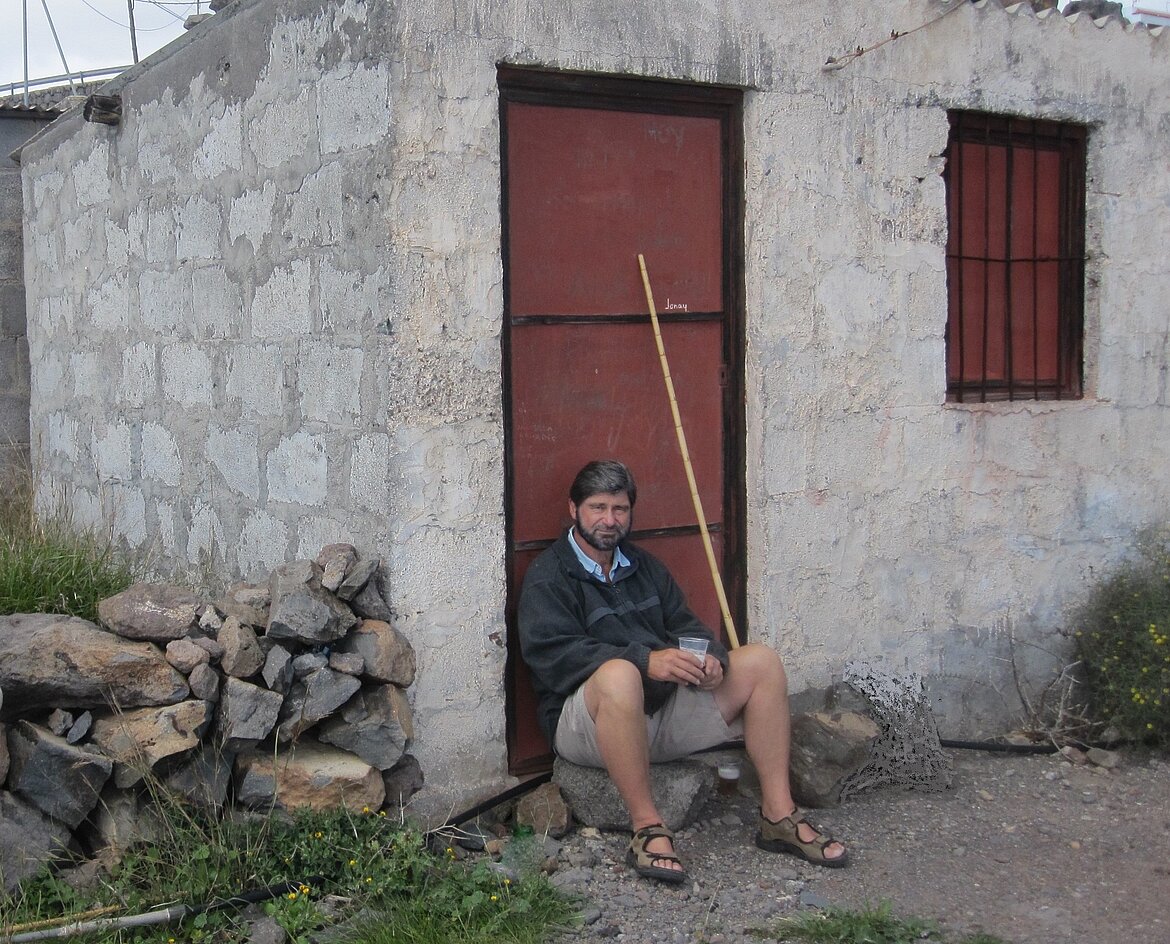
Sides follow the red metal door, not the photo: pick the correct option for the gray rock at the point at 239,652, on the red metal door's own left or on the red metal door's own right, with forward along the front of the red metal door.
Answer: on the red metal door's own right

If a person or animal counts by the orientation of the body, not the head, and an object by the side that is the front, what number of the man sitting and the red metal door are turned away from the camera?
0

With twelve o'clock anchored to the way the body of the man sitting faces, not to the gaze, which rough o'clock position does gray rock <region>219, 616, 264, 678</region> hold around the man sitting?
The gray rock is roughly at 4 o'clock from the man sitting.

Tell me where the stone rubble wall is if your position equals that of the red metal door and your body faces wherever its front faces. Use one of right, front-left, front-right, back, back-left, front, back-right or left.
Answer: right

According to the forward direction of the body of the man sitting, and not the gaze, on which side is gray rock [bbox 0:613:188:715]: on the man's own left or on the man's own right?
on the man's own right

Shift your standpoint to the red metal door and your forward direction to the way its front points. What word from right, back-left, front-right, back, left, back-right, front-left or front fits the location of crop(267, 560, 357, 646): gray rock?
right

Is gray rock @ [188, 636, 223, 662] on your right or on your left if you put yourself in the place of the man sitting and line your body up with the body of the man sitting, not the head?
on your right

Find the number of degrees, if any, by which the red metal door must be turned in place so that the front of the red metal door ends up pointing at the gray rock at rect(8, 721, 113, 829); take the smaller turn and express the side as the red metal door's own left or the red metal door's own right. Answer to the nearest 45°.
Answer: approximately 90° to the red metal door's own right

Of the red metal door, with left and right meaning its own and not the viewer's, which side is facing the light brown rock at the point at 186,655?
right

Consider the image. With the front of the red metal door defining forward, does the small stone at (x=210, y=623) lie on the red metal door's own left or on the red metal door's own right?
on the red metal door's own right

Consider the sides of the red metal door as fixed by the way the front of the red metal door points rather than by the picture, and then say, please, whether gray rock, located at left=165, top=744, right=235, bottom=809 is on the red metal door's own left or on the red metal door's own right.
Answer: on the red metal door's own right

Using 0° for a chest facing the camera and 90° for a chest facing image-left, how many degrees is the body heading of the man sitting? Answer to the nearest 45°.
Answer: approximately 315°
